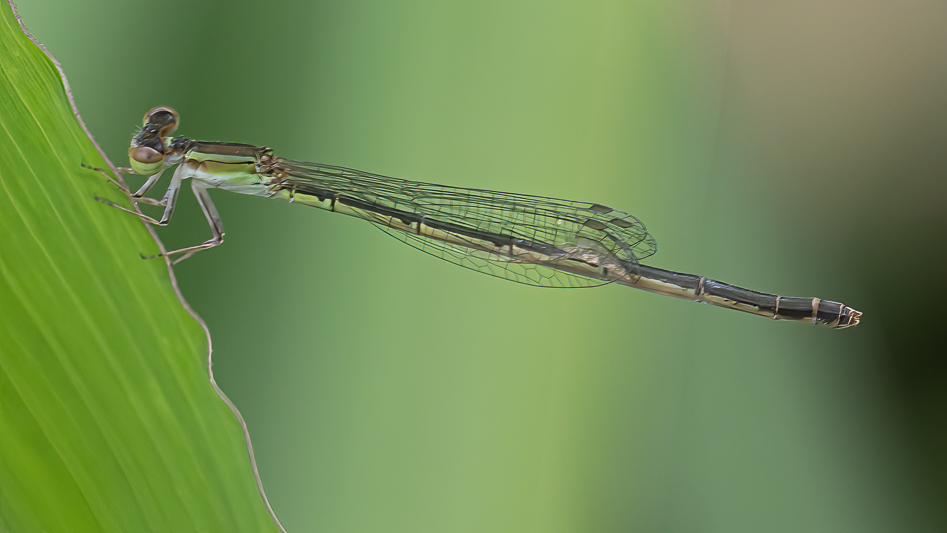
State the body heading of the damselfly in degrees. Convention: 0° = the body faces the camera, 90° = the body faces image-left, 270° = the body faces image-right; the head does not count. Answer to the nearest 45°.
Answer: approximately 90°
